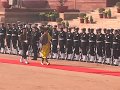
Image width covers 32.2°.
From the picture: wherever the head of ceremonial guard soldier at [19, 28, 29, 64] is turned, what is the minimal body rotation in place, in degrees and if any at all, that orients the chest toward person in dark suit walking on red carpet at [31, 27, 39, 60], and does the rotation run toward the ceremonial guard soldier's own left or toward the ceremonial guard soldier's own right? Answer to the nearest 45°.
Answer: approximately 90° to the ceremonial guard soldier's own left

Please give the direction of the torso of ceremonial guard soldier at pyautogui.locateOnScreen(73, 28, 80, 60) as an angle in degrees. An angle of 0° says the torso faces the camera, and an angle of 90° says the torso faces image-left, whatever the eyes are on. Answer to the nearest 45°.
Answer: approximately 0°
